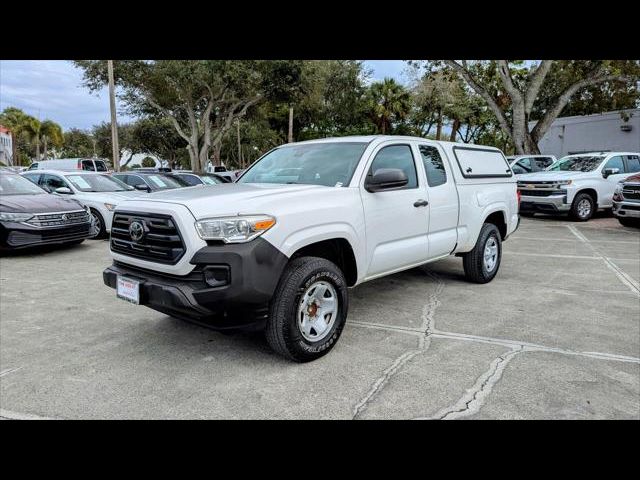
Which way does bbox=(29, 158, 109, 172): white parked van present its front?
to the viewer's right

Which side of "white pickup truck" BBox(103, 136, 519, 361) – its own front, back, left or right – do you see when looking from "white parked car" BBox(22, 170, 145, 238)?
right

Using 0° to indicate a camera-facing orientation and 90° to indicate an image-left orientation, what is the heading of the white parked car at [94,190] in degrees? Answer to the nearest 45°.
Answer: approximately 315°

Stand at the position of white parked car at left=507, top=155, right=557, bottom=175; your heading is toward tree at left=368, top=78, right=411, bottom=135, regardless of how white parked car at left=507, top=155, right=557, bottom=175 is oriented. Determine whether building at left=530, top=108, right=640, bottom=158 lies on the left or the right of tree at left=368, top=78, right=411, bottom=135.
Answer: right

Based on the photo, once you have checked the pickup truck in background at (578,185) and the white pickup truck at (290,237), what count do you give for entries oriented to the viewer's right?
0

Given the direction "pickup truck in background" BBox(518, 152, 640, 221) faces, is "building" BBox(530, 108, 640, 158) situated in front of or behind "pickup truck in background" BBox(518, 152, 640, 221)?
behind

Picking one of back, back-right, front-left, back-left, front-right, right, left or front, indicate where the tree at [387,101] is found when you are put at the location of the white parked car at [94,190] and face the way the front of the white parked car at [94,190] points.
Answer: left

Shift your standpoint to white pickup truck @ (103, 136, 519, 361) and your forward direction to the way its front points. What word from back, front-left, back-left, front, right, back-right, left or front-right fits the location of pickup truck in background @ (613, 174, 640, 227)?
back
